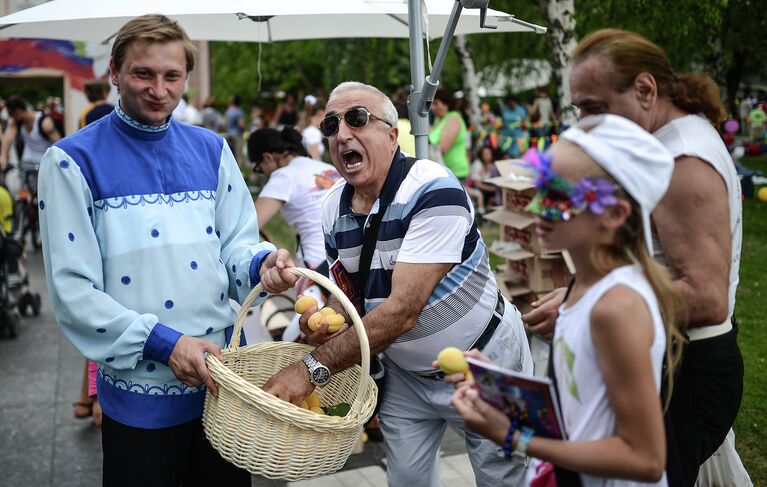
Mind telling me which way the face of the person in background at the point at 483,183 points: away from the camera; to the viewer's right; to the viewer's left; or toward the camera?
toward the camera

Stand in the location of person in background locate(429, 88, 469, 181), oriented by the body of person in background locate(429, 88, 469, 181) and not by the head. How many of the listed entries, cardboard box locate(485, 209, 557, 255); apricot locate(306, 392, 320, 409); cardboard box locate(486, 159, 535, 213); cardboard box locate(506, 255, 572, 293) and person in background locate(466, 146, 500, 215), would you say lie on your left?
4

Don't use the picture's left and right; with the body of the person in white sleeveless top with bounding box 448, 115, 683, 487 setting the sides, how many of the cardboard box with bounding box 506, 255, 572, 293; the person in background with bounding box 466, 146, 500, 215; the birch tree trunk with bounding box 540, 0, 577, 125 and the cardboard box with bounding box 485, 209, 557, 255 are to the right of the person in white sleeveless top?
4

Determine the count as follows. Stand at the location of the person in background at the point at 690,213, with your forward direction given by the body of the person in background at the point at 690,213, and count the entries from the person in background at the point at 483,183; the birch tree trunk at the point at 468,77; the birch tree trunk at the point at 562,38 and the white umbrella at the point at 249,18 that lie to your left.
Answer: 0

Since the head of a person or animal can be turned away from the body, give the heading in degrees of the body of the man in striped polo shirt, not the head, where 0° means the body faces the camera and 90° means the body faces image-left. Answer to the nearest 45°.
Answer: approximately 45°

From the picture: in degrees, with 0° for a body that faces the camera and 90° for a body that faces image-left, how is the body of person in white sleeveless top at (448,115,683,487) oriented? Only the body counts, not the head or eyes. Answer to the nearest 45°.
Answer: approximately 90°

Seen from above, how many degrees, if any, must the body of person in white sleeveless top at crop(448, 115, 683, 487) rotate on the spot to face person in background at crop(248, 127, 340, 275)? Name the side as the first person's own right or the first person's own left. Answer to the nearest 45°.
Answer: approximately 45° to the first person's own right

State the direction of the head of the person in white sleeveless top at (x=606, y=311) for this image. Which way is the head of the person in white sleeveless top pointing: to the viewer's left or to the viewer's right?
to the viewer's left

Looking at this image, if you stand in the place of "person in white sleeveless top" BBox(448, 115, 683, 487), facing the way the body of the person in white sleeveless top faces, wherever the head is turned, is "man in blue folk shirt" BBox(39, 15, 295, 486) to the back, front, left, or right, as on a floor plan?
front

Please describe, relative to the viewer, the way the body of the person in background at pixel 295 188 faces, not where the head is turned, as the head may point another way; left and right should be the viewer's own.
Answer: facing away from the viewer and to the left of the viewer

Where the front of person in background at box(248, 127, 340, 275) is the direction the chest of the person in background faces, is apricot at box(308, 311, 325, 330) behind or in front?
behind

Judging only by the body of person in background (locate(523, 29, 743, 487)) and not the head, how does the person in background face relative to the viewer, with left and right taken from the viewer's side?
facing to the left of the viewer
